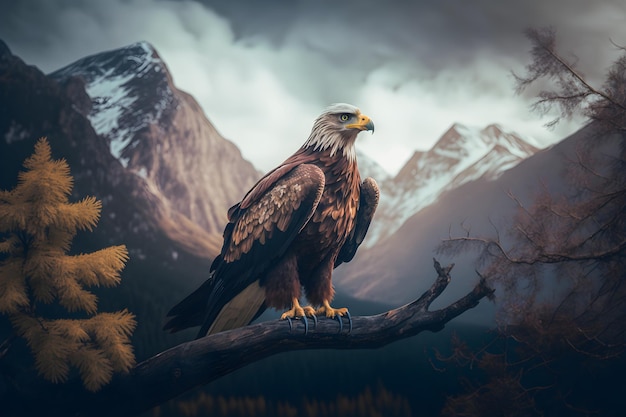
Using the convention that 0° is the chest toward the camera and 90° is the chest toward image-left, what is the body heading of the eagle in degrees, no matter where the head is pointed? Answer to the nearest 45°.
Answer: approximately 315°

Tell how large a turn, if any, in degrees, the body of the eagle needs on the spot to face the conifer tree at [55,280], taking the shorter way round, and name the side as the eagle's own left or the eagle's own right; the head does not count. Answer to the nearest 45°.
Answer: approximately 135° to the eagle's own right

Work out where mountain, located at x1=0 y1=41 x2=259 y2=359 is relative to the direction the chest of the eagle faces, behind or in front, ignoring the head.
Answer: behind

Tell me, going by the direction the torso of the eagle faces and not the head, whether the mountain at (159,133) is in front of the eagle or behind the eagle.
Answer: behind

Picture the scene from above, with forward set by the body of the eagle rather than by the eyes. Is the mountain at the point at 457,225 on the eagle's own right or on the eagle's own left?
on the eagle's own left

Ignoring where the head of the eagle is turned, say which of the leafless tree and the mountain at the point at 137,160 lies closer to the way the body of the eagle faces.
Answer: the leafless tree

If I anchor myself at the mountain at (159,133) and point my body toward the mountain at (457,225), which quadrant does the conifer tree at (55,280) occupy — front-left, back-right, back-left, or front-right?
back-right

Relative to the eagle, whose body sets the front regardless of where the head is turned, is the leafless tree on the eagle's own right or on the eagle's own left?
on the eagle's own left
